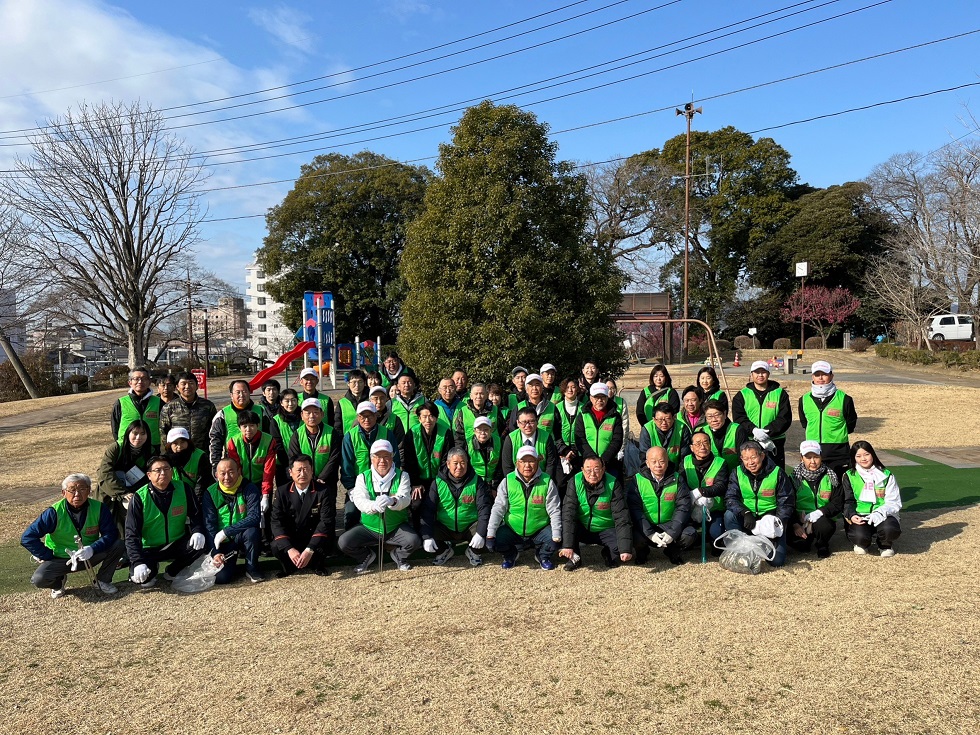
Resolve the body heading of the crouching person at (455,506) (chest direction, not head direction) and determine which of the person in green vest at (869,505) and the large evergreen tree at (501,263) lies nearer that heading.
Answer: the person in green vest

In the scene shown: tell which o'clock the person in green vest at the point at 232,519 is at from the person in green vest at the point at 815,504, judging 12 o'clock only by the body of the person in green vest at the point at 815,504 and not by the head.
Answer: the person in green vest at the point at 232,519 is roughly at 2 o'clock from the person in green vest at the point at 815,504.

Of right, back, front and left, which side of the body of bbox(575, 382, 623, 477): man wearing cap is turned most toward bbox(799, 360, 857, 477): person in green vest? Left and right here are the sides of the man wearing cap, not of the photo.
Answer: left

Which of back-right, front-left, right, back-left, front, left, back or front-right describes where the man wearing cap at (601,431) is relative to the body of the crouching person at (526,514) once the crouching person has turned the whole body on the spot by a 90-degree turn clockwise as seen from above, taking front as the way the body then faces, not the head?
back-right

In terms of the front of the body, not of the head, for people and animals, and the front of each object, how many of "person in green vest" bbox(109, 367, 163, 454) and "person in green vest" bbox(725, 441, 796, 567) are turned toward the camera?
2

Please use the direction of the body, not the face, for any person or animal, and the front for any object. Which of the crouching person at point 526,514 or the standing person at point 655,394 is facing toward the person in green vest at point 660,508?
the standing person

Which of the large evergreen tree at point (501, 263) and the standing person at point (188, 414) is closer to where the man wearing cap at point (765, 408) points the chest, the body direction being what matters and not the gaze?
the standing person
